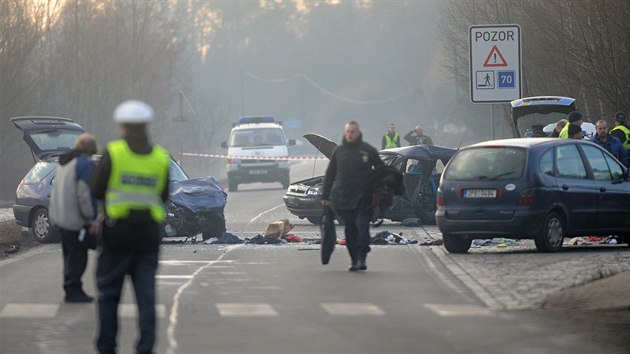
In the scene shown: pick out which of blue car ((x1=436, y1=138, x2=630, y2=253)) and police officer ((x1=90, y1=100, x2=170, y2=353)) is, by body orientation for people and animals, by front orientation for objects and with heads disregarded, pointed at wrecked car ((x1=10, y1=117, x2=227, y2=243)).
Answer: the police officer

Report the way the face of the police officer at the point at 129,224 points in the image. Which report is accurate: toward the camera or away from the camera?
away from the camera

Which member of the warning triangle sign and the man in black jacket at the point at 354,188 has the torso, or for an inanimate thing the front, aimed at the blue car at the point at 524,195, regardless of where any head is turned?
the warning triangle sign

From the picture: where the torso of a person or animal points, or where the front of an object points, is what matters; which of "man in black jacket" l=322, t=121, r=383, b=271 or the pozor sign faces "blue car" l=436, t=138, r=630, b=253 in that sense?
the pozor sign

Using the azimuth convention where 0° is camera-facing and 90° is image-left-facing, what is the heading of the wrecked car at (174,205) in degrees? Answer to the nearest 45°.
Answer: approximately 270°

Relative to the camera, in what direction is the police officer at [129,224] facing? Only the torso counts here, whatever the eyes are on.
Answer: away from the camera

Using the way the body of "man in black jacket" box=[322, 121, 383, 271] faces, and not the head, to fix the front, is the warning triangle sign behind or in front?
behind
